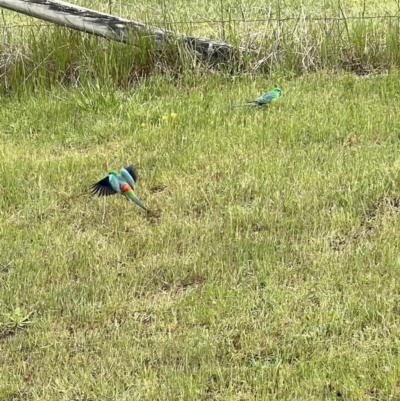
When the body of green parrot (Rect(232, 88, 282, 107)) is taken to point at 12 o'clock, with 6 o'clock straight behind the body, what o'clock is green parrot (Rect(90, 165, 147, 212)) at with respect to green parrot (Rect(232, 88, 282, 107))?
green parrot (Rect(90, 165, 147, 212)) is roughly at 4 o'clock from green parrot (Rect(232, 88, 282, 107)).

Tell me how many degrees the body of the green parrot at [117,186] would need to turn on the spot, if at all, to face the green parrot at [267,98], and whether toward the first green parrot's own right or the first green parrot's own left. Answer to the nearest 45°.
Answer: approximately 90° to the first green parrot's own right

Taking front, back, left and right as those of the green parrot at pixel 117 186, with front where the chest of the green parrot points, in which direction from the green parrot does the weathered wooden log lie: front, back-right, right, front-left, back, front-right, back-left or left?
front-right

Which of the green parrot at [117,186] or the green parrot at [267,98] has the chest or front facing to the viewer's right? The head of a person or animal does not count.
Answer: the green parrot at [267,98]

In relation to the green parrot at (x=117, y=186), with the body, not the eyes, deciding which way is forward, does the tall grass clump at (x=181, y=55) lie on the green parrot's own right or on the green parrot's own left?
on the green parrot's own right

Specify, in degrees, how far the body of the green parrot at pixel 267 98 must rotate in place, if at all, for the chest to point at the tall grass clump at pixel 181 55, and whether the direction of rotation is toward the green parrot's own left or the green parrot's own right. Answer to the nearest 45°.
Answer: approximately 135° to the green parrot's own left

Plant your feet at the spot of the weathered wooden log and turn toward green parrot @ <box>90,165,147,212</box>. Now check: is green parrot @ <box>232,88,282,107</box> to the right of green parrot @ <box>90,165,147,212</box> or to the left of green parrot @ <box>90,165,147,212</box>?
left

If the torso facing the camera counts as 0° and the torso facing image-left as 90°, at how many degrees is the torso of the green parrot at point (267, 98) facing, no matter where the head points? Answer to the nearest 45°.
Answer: approximately 270°

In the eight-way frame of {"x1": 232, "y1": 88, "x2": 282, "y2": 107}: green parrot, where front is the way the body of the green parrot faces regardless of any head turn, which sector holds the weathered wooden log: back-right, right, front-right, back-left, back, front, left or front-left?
back-left

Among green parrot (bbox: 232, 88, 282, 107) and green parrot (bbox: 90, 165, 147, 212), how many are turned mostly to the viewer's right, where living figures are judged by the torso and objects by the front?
1

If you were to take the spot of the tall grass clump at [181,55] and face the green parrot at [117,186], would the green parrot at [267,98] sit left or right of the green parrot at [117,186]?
left

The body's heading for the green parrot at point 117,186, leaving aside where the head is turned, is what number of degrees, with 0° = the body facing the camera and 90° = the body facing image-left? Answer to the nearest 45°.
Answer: approximately 135°
